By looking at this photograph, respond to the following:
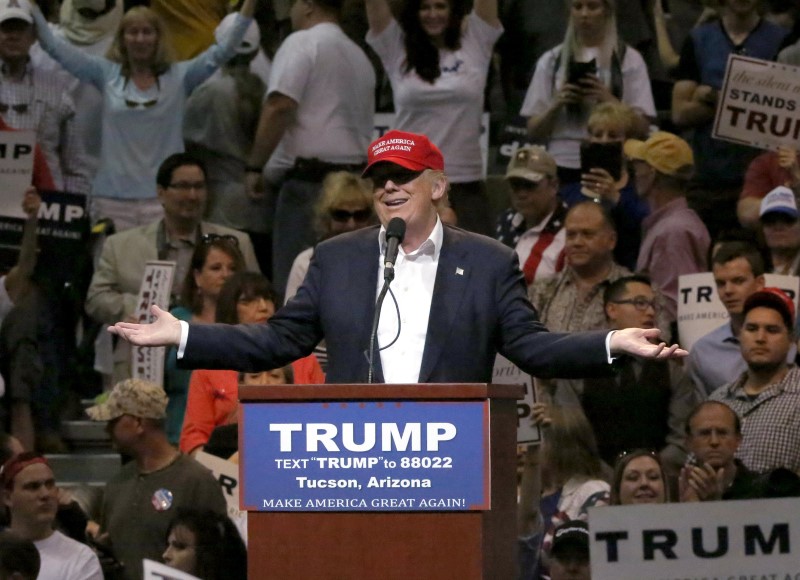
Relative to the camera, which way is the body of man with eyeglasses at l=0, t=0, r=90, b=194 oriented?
toward the camera

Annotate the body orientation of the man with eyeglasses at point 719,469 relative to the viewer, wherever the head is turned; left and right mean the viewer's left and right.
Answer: facing the viewer

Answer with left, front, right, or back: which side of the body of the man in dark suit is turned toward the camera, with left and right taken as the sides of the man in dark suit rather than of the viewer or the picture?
front

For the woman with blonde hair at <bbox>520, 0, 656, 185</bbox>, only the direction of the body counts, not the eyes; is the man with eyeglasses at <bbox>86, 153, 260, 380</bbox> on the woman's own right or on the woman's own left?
on the woman's own right

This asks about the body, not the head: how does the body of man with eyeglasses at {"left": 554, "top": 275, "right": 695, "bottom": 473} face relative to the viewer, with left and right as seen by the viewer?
facing the viewer and to the right of the viewer

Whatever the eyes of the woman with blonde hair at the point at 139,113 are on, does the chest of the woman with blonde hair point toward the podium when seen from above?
yes

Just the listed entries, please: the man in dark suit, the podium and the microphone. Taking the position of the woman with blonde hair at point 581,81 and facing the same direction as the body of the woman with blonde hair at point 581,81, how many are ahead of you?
3

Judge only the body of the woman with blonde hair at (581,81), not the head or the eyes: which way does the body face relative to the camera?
toward the camera

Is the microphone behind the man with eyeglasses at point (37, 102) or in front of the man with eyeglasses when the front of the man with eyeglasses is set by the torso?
in front
